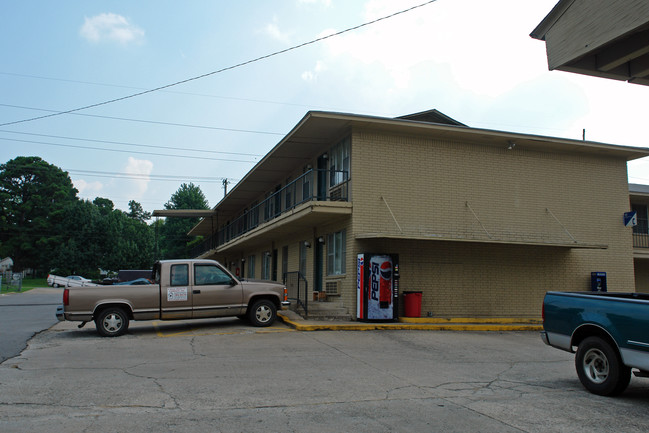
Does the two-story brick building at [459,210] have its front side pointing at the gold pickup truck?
yes

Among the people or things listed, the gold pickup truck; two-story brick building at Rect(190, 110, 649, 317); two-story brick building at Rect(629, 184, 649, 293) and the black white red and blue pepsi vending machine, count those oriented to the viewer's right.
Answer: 1

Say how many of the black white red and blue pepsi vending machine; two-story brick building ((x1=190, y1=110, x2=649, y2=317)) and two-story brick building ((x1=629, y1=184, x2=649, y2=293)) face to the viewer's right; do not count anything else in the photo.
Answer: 0

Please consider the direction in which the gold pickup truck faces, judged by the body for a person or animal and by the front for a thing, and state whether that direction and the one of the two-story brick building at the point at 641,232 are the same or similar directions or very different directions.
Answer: very different directions

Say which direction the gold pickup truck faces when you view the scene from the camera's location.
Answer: facing to the right of the viewer

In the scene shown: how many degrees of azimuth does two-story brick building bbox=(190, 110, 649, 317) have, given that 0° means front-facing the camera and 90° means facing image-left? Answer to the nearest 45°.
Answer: approximately 45°

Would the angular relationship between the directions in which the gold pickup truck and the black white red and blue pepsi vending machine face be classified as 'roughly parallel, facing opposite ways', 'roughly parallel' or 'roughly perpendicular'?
roughly perpendicular

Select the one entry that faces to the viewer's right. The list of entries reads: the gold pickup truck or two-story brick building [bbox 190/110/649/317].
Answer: the gold pickup truck

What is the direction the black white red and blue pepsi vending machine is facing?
toward the camera

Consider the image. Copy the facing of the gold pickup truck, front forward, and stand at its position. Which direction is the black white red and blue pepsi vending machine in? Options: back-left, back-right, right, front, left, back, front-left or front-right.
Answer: front
